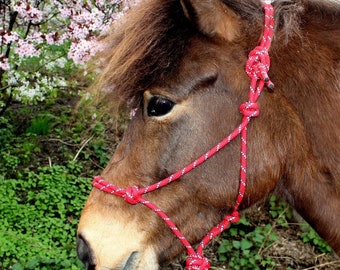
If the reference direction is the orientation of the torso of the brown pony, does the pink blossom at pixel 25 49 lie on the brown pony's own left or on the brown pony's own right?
on the brown pony's own right

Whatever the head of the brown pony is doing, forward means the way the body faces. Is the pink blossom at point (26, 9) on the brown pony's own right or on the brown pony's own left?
on the brown pony's own right

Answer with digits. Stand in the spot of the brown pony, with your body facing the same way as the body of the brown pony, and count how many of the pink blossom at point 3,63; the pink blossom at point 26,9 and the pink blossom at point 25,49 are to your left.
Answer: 0

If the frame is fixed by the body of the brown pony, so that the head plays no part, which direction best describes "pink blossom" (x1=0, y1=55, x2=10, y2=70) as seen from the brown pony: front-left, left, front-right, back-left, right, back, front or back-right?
front-right

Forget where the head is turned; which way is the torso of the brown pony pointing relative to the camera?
to the viewer's left
